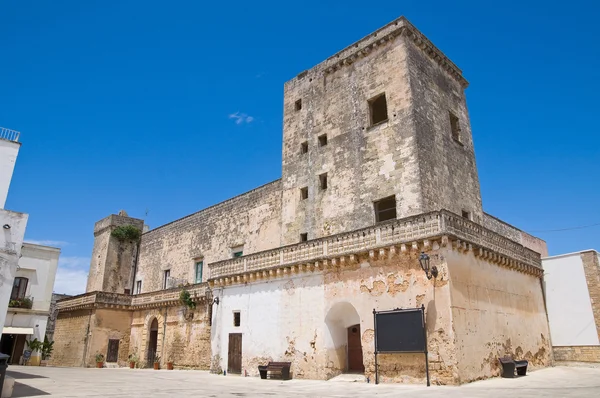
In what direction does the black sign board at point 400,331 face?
toward the camera

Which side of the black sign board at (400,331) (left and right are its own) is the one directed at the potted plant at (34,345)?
right

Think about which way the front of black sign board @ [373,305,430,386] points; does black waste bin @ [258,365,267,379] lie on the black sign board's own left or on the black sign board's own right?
on the black sign board's own right

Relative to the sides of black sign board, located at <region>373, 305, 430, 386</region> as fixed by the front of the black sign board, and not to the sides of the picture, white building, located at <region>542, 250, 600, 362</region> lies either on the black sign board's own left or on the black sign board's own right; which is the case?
on the black sign board's own left

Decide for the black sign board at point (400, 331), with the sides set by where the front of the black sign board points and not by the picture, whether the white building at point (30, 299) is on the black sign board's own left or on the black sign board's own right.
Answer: on the black sign board's own right

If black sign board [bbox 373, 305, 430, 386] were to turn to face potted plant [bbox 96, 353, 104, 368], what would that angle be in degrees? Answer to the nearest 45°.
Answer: approximately 135° to its right

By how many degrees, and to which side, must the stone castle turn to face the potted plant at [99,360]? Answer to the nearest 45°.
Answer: approximately 90° to its right

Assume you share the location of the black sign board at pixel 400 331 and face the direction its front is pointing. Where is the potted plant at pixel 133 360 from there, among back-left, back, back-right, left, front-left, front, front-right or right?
back-right

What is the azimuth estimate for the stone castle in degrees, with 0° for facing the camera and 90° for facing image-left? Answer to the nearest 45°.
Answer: approximately 45°

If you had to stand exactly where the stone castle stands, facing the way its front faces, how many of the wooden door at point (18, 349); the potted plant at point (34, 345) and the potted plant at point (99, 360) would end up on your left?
0

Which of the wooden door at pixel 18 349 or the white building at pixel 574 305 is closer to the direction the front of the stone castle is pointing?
the wooden door
